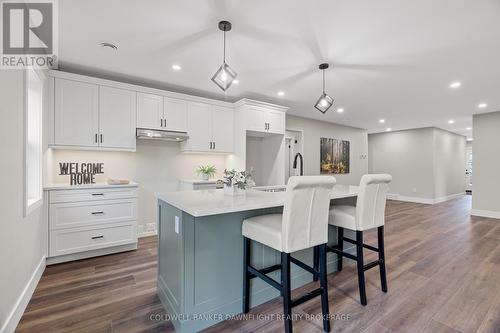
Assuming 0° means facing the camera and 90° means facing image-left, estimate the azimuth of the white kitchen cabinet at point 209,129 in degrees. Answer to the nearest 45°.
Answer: approximately 315°

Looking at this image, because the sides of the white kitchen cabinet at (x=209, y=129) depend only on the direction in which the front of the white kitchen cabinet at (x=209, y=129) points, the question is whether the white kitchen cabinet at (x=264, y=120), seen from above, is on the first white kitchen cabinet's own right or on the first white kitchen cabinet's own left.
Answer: on the first white kitchen cabinet's own left

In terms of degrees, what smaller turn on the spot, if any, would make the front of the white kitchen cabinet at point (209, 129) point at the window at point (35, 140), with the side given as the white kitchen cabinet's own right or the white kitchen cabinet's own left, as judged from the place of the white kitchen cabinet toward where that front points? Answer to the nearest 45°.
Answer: approximately 90° to the white kitchen cabinet's own right

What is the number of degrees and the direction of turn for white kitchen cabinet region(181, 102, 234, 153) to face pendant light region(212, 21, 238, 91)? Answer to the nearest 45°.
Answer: approximately 45° to its right

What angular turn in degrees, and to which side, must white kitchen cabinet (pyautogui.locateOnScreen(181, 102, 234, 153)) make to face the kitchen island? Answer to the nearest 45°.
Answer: approximately 45° to its right
